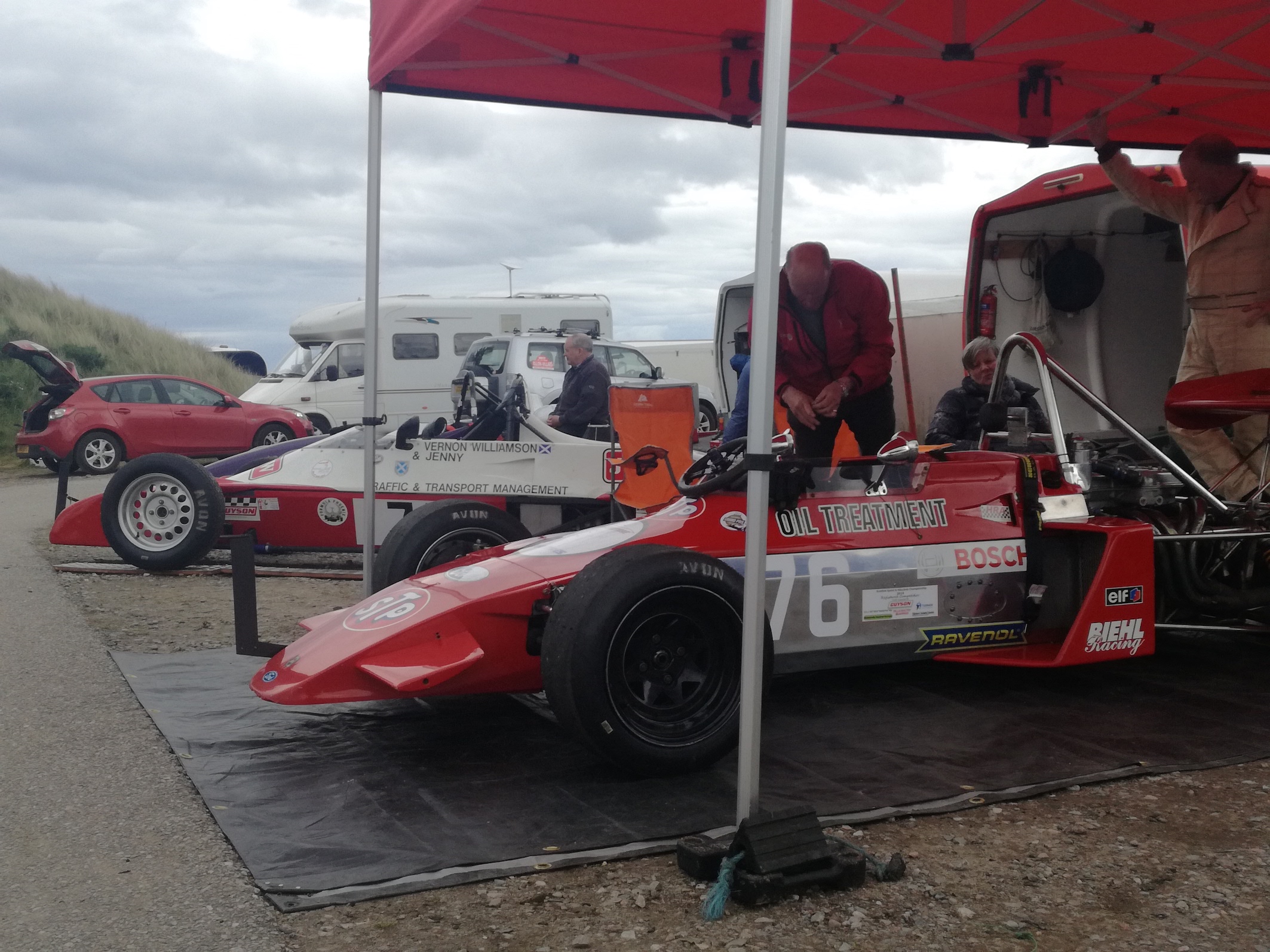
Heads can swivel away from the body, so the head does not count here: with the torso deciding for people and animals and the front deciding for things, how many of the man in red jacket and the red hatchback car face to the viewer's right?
1

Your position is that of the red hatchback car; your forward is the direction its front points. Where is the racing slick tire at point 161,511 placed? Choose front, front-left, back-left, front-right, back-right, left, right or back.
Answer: right

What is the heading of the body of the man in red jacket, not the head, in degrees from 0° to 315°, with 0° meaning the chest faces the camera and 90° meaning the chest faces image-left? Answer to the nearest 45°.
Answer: approximately 45°

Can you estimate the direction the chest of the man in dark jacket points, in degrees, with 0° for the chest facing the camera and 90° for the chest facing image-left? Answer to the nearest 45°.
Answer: approximately 90°

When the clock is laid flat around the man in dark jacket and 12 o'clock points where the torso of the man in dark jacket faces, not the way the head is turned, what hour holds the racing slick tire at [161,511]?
The racing slick tire is roughly at 11 o'clock from the man in dark jacket.

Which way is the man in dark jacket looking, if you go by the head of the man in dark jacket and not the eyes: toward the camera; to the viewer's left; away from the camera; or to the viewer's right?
to the viewer's left

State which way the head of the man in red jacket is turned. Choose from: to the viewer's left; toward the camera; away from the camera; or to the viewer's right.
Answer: toward the camera

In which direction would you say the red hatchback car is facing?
to the viewer's right

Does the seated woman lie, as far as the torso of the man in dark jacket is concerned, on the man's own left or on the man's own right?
on the man's own left

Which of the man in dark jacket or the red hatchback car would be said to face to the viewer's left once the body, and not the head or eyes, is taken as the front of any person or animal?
the man in dark jacket

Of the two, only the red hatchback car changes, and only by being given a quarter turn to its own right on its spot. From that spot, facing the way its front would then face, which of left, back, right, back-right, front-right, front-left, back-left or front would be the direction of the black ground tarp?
front

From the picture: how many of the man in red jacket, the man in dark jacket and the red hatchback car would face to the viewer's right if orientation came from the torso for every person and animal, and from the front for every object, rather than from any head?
1

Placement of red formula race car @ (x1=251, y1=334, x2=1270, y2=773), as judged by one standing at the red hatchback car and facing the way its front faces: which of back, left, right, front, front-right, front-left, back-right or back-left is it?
right

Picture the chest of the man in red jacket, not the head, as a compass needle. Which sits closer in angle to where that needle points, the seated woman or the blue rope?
the blue rope
